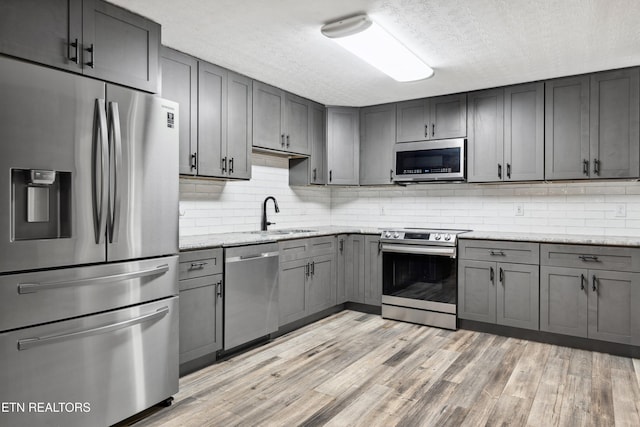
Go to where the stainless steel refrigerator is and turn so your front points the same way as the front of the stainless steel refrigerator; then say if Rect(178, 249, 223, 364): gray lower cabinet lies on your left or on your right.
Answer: on your left

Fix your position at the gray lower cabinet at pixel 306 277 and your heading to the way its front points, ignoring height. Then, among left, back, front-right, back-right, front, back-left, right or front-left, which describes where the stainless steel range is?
front-left

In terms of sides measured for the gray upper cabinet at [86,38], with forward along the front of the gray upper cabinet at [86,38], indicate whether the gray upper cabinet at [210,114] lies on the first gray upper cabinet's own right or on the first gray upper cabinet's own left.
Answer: on the first gray upper cabinet's own left

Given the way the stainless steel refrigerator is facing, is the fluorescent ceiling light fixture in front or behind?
in front

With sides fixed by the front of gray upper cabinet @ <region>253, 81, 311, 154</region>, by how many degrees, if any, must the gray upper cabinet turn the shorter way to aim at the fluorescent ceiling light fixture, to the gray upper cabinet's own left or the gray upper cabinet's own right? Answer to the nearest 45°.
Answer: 0° — it already faces it

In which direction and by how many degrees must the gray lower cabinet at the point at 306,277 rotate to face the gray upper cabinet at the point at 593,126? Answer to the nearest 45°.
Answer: approximately 45° to its left

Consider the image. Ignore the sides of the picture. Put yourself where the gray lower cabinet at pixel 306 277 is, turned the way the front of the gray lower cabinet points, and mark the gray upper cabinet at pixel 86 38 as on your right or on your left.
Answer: on your right

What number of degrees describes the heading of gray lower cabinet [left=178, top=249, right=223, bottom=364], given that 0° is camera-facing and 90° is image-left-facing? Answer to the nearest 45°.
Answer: approximately 315°

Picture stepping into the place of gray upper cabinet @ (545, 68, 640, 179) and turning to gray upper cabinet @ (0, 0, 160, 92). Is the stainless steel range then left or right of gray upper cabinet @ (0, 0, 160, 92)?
right

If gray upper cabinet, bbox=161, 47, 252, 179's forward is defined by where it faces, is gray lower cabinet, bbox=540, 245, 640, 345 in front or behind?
in front

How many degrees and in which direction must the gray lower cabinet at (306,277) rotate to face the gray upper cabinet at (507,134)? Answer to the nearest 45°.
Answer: approximately 45° to its left

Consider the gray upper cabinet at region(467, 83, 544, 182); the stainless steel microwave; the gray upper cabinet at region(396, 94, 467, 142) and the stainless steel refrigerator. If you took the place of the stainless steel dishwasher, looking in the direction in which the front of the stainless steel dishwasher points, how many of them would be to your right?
1
